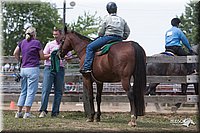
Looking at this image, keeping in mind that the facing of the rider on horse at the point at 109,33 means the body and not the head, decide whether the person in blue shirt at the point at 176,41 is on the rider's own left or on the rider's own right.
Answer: on the rider's own right

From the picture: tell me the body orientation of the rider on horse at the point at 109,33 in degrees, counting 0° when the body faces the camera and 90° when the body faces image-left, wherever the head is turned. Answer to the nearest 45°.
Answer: approximately 135°

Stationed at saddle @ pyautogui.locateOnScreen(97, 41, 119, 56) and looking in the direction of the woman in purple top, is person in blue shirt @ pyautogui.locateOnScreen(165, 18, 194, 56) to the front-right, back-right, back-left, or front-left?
back-right

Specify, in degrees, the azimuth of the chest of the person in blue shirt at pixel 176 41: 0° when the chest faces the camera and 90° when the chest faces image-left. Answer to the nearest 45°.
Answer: approximately 225°

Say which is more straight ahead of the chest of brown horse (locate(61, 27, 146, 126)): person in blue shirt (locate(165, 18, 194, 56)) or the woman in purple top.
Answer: the woman in purple top

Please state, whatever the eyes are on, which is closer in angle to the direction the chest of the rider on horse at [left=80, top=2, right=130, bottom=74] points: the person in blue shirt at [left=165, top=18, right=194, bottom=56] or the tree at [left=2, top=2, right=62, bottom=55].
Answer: the tree

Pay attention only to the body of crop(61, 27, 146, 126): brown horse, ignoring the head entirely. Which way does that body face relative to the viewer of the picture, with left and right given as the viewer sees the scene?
facing away from the viewer and to the left of the viewer

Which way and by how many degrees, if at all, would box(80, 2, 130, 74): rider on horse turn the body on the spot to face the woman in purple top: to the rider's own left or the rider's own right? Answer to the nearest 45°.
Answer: approximately 45° to the rider's own left

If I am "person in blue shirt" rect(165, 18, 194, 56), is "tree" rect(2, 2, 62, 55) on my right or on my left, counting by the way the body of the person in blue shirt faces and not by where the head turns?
on my left
